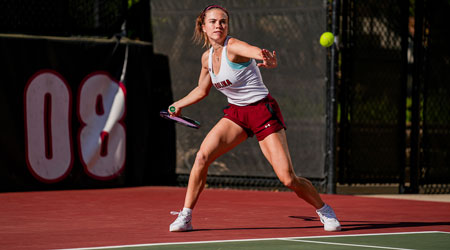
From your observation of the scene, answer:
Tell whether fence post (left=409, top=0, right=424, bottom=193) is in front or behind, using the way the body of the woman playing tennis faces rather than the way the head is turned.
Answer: behind

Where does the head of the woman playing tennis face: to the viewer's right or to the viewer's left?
to the viewer's right
